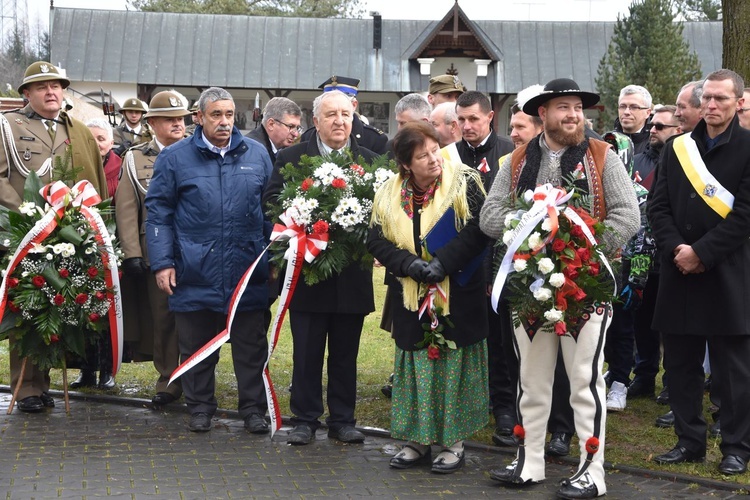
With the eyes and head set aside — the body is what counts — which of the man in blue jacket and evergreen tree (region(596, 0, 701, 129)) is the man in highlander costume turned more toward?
the man in blue jacket

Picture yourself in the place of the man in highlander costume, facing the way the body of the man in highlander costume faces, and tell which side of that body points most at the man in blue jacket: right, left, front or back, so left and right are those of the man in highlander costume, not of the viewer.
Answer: right

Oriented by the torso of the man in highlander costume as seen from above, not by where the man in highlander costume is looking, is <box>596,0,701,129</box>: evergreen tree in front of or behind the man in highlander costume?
behind

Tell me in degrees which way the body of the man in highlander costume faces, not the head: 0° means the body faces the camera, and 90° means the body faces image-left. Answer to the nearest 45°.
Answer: approximately 0°
